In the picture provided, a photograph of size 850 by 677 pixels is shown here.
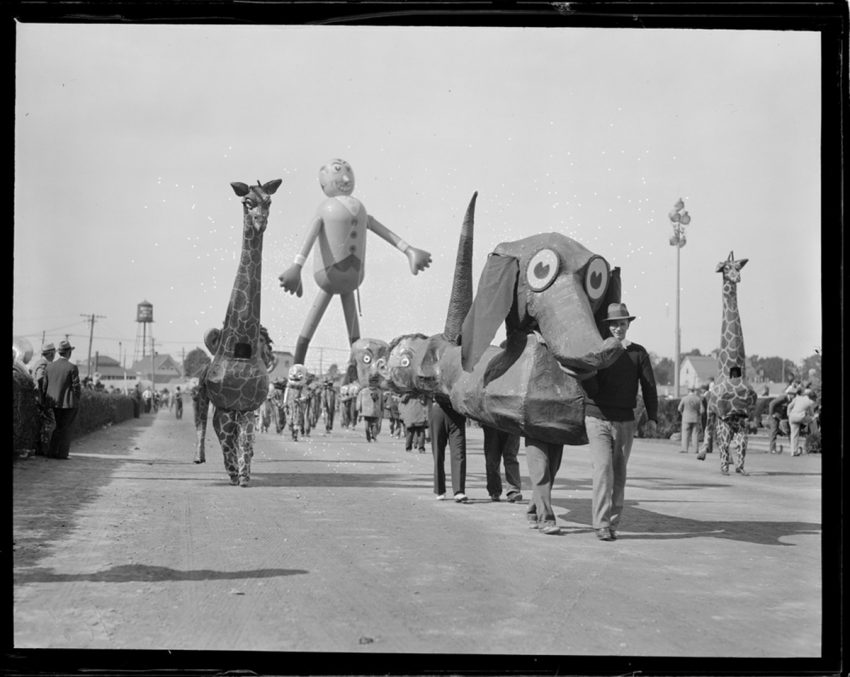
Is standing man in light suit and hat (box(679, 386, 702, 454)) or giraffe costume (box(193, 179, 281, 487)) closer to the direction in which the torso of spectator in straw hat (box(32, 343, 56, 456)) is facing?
the standing man in light suit and hat

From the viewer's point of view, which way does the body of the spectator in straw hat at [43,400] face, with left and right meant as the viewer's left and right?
facing to the right of the viewer

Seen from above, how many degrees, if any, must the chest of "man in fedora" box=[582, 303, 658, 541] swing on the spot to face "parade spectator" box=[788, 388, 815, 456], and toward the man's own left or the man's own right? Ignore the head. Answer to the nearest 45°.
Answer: approximately 180°

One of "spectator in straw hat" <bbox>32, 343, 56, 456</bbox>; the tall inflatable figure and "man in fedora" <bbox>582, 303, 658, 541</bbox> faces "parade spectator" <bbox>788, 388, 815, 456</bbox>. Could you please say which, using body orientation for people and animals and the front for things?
the spectator in straw hat

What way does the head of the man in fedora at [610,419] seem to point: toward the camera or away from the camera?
toward the camera

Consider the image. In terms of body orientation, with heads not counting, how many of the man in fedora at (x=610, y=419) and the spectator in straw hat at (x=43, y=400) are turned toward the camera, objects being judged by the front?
1

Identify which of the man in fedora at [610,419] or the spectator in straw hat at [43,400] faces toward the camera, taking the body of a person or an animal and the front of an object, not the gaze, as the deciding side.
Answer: the man in fedora

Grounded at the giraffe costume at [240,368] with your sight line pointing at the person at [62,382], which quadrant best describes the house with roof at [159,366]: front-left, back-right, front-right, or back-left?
front-right

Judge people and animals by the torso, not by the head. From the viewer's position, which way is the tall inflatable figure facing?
facing the viewer and to the right of the viewer

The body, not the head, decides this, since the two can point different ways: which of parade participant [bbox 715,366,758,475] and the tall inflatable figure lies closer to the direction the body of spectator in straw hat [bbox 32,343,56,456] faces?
the parade participant

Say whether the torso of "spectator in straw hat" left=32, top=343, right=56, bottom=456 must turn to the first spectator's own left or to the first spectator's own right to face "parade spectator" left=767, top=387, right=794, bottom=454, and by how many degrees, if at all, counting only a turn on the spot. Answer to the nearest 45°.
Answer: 0° — they already face them

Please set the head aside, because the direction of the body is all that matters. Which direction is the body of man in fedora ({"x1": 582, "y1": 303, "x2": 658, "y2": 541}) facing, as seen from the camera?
toward the camera
